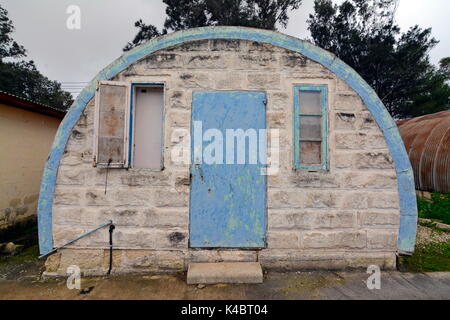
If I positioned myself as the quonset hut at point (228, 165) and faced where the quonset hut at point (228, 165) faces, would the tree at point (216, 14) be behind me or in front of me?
behind

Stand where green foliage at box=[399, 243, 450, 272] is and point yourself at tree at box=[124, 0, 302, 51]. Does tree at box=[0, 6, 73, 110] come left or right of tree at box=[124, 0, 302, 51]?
left

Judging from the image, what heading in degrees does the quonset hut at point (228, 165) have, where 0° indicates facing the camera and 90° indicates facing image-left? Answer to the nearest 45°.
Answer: approximately 0°

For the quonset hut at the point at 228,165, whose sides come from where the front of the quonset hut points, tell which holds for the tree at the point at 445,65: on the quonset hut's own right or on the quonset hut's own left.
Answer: on the quonset hut's own left

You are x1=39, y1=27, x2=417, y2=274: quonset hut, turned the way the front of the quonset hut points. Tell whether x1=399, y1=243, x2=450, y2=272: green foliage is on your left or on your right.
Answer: on your left

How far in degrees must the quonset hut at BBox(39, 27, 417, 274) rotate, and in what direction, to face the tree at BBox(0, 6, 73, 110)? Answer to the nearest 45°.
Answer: approximately 135° to its right

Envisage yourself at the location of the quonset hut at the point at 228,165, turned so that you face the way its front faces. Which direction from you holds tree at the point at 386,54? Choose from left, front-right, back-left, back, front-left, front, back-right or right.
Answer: back-left

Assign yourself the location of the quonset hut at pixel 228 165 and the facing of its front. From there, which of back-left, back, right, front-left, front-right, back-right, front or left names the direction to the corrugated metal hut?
back-left
